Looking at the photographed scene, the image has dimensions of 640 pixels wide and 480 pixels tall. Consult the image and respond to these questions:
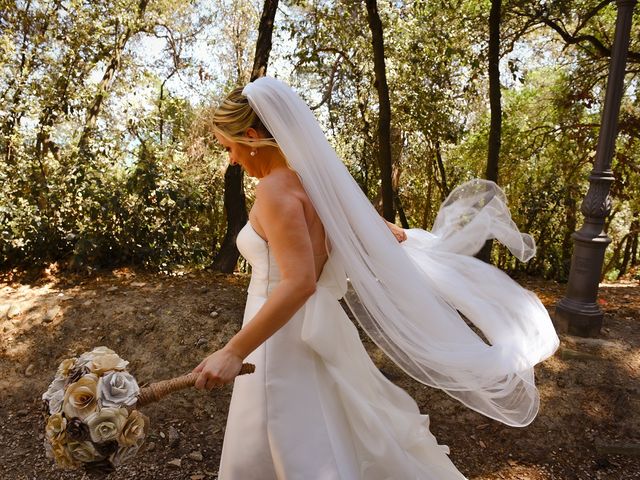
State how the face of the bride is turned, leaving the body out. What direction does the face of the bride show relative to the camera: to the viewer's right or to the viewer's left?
to the viewer's left

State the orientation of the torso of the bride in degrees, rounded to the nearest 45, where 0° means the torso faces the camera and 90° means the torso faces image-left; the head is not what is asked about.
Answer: approximately 90°

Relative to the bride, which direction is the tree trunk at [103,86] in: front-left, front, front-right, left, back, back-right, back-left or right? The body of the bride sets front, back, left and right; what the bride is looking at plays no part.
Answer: front-right

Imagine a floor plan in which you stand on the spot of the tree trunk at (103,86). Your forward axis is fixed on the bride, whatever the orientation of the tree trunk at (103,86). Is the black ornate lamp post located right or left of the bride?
left

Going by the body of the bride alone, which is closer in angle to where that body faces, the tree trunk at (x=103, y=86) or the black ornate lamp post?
the tree trunk

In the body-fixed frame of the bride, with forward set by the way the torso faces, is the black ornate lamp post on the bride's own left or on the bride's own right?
on the bride's own right
